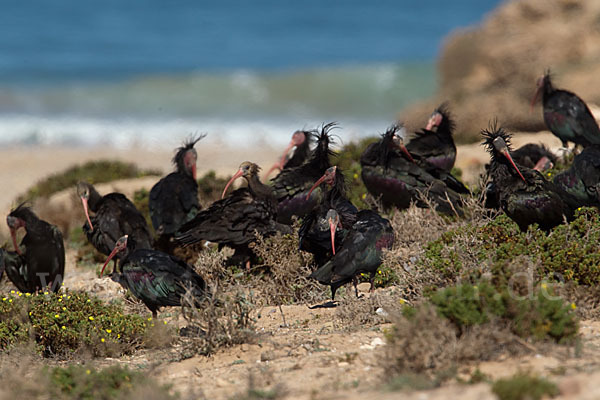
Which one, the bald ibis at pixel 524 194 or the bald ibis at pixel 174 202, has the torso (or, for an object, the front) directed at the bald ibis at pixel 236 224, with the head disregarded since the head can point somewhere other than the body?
the bald ibis at pixel 524 194

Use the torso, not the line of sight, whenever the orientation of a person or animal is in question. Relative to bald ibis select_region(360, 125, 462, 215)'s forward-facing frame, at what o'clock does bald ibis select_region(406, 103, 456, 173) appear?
bald ibis select_region(406, 103, 456, 173) is roughly at 4 o'clock from bald ibis select_region(360, 125, 462, 215).

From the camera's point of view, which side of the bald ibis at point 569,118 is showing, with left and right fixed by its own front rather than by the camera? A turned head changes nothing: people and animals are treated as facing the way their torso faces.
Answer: left

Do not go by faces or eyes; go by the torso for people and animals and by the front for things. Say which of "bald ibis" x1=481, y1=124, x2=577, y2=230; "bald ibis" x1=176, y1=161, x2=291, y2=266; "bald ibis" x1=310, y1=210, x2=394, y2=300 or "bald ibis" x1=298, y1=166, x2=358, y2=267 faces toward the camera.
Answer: "bald ibis" x1=298, y1=166, x2=358, y2=267

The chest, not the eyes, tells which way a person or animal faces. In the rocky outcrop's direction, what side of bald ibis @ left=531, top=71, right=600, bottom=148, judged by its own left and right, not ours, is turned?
right

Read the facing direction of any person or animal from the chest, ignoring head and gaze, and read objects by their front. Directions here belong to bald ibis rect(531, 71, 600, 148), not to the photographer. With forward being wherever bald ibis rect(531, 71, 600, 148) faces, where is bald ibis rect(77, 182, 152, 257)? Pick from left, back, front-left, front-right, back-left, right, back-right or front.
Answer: front-left

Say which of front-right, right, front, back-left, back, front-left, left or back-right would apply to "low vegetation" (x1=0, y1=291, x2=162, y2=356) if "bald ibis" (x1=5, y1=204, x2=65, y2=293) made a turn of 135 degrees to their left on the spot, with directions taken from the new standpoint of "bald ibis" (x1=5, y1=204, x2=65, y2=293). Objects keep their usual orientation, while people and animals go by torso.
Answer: right

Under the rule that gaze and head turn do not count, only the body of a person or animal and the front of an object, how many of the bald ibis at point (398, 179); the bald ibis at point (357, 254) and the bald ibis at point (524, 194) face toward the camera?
0

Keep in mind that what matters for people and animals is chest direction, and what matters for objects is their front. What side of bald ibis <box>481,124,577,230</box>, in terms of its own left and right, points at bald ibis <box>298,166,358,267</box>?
front

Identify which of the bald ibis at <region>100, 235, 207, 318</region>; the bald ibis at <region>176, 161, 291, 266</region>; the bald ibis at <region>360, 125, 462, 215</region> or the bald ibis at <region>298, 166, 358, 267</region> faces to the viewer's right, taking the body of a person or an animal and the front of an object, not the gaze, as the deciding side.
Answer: the bald ibis at <region>176, 161, 291, 266</region>

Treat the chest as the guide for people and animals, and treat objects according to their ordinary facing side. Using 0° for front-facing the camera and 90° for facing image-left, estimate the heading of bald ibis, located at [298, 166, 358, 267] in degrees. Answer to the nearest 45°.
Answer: approximately 0°

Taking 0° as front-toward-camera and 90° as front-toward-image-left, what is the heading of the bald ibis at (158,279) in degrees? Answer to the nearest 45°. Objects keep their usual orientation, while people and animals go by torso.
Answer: approximately 90°

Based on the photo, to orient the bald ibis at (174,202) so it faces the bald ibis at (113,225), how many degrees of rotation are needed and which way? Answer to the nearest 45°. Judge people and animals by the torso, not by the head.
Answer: approximately 180°

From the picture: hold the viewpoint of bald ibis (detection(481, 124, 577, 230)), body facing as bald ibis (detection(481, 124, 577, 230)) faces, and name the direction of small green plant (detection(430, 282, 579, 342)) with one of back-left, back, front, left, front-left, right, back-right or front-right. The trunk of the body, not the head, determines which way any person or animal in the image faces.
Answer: left

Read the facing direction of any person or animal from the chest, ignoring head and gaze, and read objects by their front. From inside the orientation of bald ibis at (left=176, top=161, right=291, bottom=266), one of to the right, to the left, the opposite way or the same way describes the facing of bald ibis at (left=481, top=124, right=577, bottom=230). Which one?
the opposite way

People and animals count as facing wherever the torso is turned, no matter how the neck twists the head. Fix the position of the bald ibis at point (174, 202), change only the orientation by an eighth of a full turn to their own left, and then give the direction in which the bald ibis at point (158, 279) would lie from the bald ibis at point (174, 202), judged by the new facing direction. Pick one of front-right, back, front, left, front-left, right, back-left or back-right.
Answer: back
